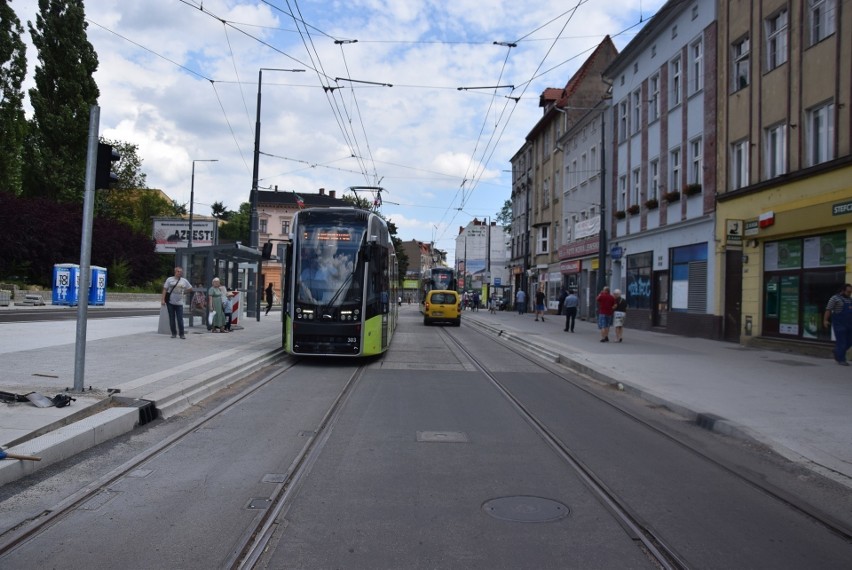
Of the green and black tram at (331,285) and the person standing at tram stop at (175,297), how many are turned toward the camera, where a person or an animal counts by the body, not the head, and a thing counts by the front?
2

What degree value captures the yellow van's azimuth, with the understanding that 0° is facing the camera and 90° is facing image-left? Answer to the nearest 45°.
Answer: approximately 180°

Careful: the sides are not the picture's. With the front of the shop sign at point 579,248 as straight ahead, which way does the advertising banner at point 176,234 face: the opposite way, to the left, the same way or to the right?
to the left

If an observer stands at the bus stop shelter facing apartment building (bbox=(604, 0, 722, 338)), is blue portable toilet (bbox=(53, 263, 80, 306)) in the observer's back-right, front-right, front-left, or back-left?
back-left
